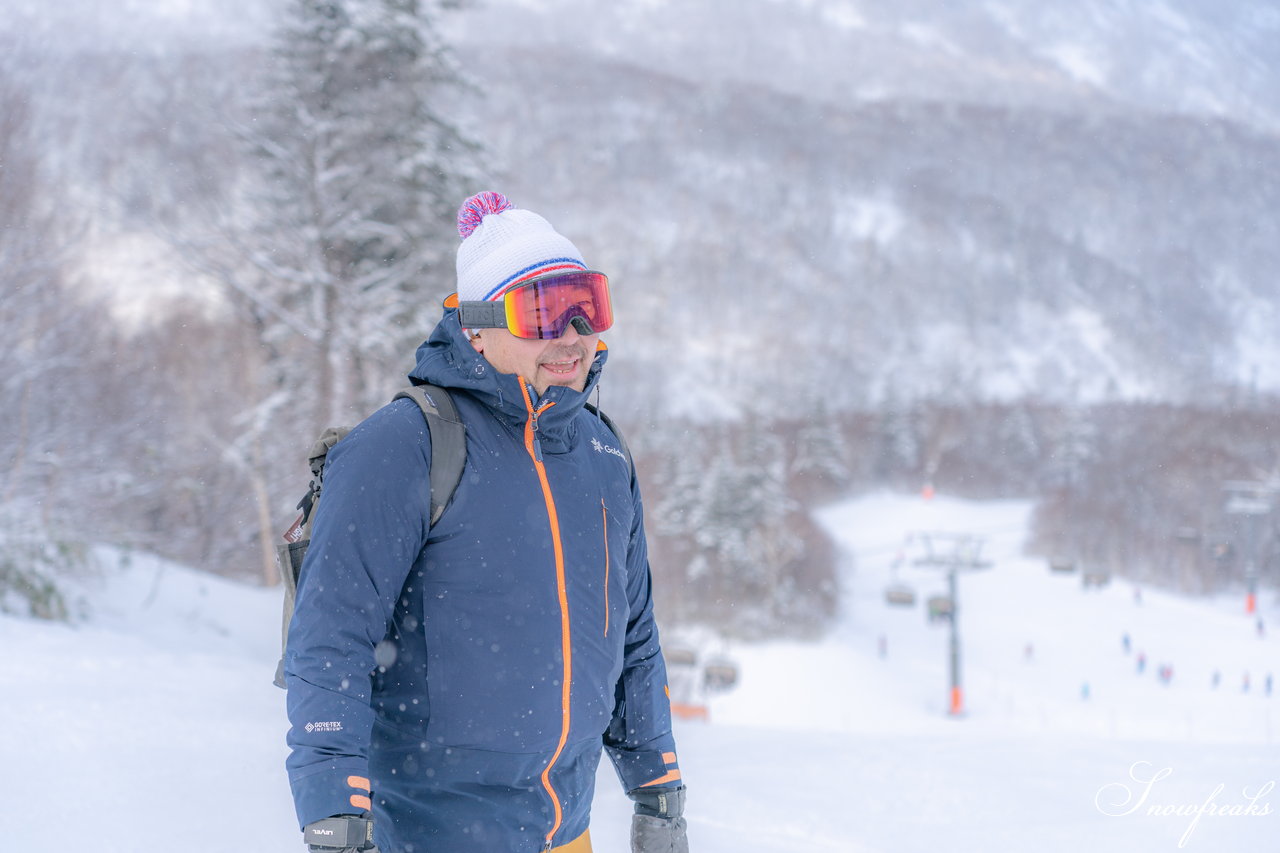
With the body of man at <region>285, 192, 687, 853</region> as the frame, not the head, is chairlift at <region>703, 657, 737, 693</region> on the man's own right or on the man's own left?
on the man's own left

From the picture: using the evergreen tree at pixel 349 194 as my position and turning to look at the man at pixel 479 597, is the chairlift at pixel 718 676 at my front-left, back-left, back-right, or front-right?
back-left

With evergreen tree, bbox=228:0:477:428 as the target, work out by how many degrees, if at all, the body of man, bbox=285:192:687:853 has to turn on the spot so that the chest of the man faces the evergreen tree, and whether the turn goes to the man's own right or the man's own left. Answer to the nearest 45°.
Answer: approximately 135° to the man's own left

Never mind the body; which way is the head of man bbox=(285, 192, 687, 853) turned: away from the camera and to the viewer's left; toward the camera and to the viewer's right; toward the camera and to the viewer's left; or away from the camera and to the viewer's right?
toward the camera and to the viewer's right
